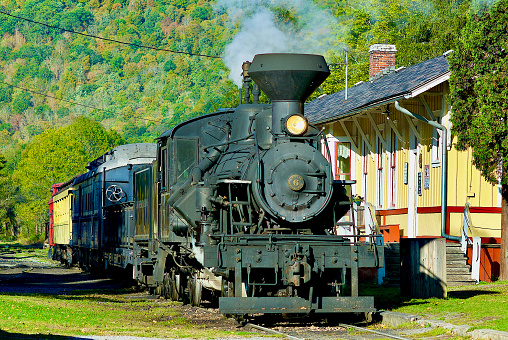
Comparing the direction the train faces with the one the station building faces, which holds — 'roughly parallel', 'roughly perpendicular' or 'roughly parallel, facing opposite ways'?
roughly perpendicular

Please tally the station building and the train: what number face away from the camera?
0

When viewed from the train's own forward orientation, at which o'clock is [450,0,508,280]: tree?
The tree is roughly at 9 o'clock from the train.

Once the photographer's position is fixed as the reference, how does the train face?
facing the viewer and to the right of the viewer

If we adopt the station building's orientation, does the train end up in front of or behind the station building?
in front

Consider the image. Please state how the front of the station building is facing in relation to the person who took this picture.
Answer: facing the viewer and to the left of the viewer
